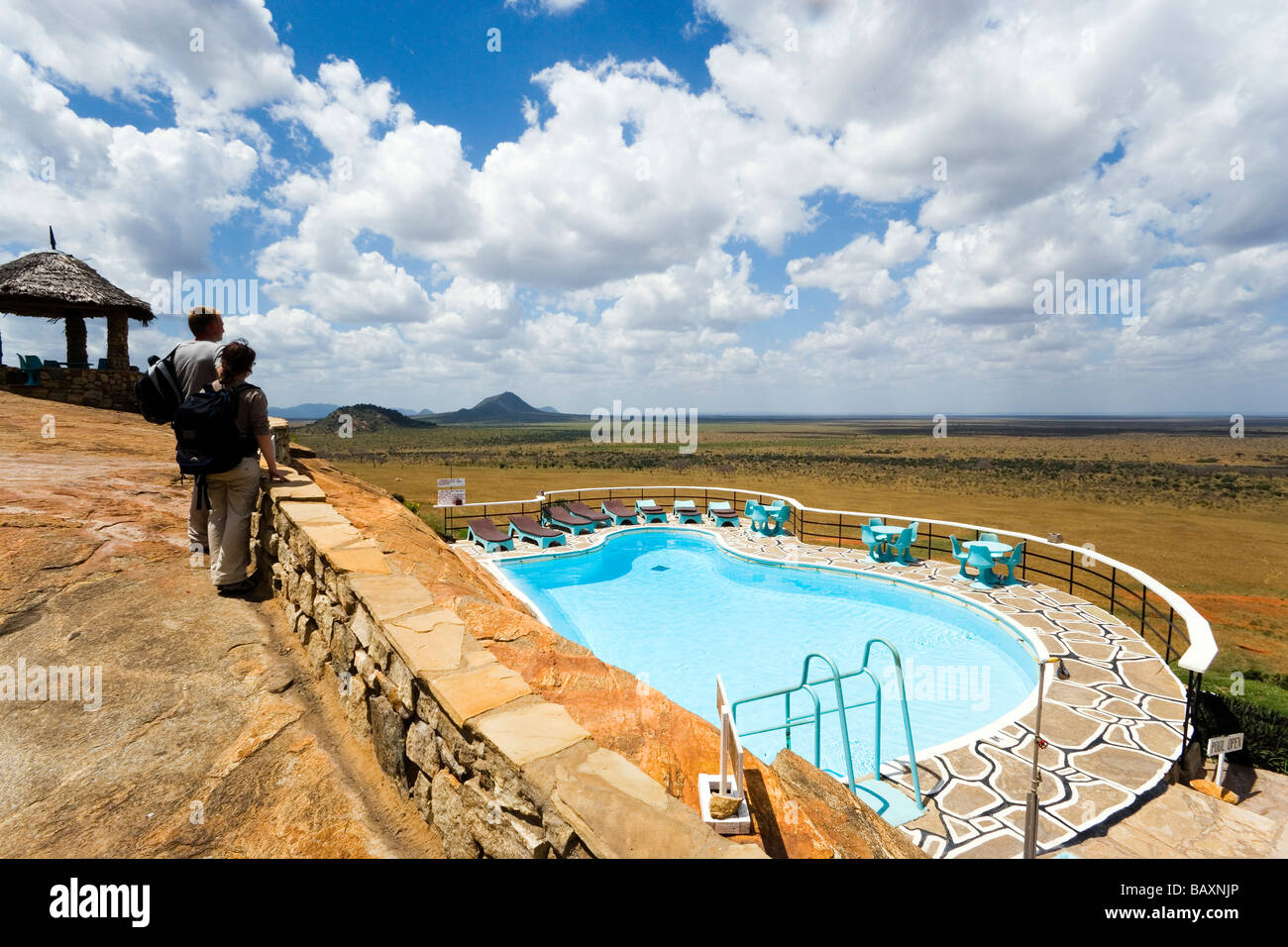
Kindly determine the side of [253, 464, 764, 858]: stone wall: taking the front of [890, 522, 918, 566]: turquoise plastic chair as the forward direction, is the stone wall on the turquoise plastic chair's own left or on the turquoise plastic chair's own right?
on the turquoise plastic chair's own left

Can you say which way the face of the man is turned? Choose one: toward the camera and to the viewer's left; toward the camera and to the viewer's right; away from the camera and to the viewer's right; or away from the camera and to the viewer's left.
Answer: away from the camera and to the viewer's right

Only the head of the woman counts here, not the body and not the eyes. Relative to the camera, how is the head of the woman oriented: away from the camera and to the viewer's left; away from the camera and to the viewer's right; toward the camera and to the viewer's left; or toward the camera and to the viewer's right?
away from the camera and to the viewer's right

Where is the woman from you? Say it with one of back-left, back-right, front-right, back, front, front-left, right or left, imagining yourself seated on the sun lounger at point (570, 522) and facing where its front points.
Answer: front-right

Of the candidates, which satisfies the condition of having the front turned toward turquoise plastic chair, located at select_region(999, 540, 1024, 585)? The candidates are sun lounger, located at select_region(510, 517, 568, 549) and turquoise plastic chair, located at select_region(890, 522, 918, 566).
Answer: the sun lounger

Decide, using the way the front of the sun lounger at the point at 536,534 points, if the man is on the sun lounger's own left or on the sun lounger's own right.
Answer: on the sun lounger's own right

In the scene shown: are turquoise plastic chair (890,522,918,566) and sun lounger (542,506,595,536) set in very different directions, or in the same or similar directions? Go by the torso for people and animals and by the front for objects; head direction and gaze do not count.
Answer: very different directions

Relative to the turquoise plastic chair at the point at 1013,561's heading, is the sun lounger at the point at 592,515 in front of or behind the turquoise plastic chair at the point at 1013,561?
in front

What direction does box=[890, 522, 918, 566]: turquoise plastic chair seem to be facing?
to the viewer's left

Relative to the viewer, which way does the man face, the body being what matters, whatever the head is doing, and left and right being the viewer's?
facing away from the viewer and to the right of the viewer

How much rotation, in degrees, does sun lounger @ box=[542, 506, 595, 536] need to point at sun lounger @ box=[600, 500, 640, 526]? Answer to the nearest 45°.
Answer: approximately 90° to its left

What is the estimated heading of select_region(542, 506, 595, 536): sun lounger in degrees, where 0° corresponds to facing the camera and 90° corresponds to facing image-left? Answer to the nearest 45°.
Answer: approximately 315°

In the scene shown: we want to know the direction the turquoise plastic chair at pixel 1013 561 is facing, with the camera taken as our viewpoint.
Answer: facing to the left of the viewer

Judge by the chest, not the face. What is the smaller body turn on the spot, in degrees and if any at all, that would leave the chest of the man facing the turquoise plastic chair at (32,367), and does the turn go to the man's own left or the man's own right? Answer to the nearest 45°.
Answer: approximately 45° to the man's own left
